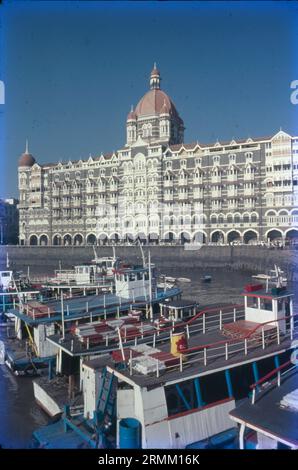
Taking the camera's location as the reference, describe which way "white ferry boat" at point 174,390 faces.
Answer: facing away from the viewer and to the right of the viewer
